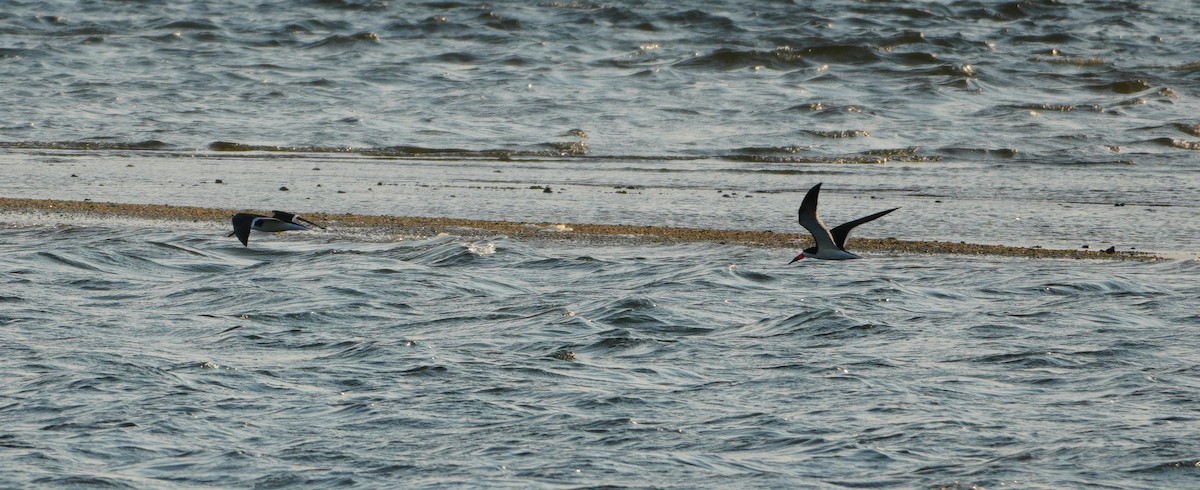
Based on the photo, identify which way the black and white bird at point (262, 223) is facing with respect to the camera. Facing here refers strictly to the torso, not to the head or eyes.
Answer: to the viewer's left

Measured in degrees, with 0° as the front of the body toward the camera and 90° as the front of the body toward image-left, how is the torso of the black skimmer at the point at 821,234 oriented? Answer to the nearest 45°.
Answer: approximately 90°

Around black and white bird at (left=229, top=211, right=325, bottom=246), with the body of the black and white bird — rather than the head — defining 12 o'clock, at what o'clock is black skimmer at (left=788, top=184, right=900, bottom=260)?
The black skimmer is roughly at 7 o'clock from the black and white bird.

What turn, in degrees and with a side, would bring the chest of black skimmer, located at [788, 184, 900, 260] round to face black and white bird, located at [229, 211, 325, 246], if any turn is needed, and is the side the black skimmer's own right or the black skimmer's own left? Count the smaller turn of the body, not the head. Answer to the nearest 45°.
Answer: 0° — it already faces it

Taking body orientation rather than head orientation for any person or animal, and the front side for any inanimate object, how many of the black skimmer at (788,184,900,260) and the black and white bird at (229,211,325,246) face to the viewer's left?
2
